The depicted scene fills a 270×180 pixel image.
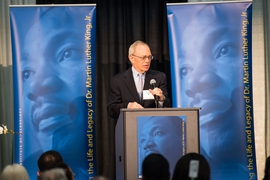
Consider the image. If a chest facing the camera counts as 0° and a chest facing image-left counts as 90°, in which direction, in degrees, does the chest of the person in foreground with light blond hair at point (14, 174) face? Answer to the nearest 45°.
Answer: approximately 180°

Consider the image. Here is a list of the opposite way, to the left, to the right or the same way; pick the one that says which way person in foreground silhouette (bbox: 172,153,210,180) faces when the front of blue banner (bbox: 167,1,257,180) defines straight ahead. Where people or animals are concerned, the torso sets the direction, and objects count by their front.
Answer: the opposite way

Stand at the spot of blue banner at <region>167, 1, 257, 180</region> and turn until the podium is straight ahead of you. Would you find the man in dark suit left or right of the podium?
right

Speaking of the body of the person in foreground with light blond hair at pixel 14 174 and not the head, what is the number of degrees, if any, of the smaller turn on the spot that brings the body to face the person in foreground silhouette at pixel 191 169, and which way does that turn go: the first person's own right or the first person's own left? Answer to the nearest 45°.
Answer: approximately 90° to the first person's own right

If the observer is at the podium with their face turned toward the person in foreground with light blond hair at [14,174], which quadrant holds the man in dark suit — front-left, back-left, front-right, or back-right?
back-right

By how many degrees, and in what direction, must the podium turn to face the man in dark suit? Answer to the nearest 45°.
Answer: approximately 180°

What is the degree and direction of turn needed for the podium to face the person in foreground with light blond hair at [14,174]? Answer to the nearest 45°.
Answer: approximately 45° to its right

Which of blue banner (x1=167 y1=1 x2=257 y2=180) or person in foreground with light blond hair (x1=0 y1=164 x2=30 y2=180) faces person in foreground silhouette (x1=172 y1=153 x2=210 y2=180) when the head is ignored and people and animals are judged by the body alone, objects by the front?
the blue banner

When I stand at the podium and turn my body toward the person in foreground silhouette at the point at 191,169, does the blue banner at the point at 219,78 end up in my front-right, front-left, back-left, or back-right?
back-left

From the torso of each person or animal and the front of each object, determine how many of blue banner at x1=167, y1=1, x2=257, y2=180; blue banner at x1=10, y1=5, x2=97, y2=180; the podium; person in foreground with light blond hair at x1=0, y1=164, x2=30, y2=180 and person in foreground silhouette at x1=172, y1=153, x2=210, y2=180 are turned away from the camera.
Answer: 2

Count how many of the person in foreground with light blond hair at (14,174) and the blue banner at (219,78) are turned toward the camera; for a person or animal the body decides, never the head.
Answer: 1

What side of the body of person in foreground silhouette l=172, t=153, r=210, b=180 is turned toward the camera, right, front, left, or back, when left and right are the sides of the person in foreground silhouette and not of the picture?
back

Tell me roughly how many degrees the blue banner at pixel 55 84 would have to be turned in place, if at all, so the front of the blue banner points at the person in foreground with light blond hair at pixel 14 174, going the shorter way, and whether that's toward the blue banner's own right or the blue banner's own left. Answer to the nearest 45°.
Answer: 0° — it already faces them

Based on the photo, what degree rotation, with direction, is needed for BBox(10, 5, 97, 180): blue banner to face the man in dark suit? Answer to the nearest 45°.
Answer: approximately 45° to its left

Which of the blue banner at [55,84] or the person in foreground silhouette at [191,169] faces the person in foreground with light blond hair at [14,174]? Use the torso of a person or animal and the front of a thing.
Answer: the blue banner
